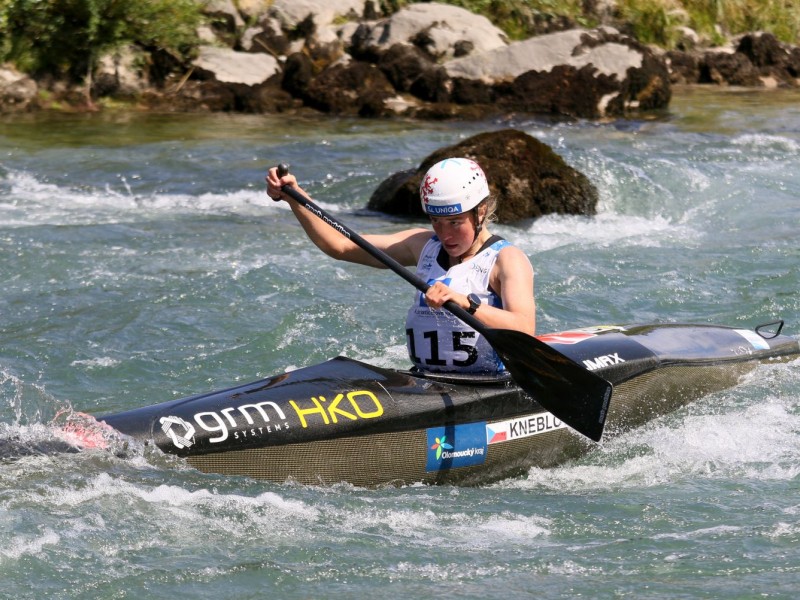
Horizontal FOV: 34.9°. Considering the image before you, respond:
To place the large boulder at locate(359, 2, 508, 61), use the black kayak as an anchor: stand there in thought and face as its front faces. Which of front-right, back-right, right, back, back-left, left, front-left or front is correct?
back-right

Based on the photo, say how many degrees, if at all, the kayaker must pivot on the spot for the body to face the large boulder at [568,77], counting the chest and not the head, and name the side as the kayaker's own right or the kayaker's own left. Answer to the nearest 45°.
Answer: approximately 135° to the kayaker's own right

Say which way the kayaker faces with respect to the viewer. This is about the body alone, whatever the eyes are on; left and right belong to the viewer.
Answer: facing the viewer and to the left of the viewer

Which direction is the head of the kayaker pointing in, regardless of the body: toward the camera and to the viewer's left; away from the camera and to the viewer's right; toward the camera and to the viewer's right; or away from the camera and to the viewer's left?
toward the camera and to the viewer's left

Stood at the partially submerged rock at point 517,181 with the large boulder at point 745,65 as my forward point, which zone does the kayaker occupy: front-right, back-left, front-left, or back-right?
back-right

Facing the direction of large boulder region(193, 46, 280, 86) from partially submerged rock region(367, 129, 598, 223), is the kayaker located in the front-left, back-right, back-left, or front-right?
back-left

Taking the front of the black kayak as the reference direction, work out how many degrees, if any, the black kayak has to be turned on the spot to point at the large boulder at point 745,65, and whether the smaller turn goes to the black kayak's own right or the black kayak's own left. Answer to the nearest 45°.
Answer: approximately 135° to the black kayak's own right

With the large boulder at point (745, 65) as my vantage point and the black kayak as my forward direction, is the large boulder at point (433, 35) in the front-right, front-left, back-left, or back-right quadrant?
front-right

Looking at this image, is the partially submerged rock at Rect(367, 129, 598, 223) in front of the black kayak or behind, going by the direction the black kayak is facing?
behind
